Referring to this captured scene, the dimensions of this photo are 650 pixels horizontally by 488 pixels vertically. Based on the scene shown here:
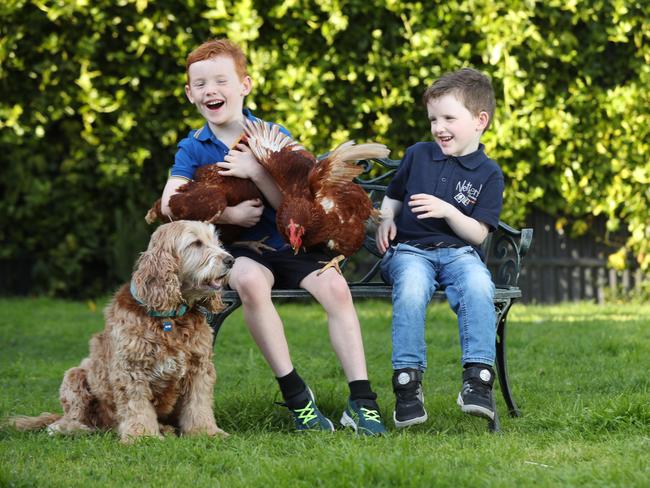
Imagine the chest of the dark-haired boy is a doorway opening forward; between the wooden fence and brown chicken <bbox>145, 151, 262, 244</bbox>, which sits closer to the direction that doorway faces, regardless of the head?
the brown chicken

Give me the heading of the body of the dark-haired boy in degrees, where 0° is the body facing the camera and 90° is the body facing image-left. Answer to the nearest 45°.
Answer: approximately 0°

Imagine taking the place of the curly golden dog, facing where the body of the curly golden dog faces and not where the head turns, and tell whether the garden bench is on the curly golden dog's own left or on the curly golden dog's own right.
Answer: on the curly golden dog's own left

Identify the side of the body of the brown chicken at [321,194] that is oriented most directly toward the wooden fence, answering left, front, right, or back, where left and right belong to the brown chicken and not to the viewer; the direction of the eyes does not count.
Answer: back

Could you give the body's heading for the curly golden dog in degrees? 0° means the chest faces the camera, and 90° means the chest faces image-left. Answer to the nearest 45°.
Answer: approximately 315°

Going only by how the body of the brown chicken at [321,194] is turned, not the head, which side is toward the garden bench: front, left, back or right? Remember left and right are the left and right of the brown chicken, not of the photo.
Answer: back
